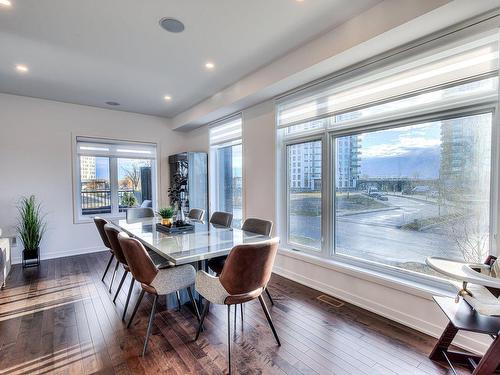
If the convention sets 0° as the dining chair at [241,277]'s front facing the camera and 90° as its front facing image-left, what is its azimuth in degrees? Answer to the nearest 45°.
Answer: approximately 135°

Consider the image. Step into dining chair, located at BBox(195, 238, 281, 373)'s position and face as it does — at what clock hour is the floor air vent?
The floor air vent is roughly at 3 o'clock from the dining chair.

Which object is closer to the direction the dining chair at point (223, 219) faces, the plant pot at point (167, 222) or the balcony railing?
the plant pot

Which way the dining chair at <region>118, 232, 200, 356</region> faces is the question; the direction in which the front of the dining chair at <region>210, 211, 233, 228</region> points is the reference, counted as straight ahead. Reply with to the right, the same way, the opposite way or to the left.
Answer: the opposite way

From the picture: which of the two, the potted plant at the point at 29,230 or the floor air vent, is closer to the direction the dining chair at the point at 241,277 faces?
the potted plant

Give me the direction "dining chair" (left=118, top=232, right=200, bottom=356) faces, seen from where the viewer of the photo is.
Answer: facing away from the viewer and to the right of the viewer

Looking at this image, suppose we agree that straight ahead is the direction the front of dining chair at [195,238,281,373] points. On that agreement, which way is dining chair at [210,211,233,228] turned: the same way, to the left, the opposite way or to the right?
to the left
